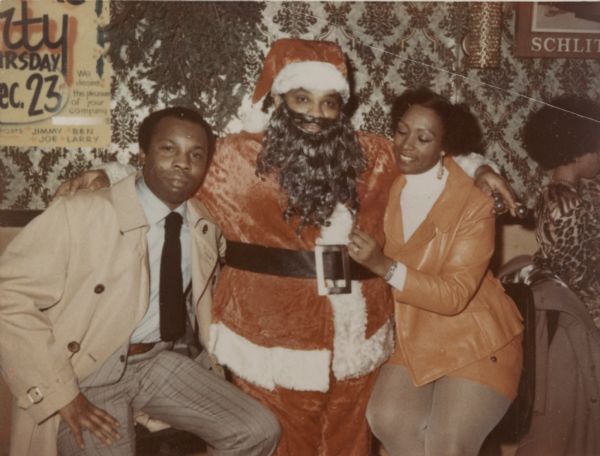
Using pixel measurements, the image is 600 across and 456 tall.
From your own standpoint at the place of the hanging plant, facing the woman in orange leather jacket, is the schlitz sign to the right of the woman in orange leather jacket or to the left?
left

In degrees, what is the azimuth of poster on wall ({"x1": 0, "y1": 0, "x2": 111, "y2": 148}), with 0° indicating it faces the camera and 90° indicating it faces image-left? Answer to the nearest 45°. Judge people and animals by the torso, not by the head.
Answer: approximately 0°

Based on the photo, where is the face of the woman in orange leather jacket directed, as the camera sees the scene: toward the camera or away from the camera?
toward the camera

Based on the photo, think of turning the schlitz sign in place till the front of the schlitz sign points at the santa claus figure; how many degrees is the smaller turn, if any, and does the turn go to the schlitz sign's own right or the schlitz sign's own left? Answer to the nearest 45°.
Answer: approximately 45° to the schlitz sign's own right

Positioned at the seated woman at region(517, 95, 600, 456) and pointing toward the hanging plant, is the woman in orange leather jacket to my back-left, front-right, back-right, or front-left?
front-left

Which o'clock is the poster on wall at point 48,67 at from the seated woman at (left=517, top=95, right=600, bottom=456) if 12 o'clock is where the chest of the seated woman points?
The poster on wall is roughly at 7 o'clock from the seated woman.

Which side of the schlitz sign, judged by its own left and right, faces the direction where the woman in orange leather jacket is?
front

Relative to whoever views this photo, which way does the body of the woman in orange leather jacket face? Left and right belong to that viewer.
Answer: facing the viewer and to the left of the viewer

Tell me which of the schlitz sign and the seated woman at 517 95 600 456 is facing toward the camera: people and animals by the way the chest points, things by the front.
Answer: the schlitz sign

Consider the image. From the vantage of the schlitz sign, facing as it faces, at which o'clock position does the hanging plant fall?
The hanging plant is roughly at 2 o'clock from the schlitz sign.

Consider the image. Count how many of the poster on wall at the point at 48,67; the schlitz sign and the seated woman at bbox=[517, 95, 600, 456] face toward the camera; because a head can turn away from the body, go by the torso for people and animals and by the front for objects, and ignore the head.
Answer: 2

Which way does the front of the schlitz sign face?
toward the camera

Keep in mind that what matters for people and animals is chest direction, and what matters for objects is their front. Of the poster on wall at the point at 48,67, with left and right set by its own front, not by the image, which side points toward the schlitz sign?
left
